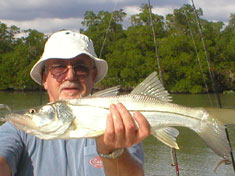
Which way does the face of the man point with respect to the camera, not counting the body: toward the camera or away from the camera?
toward the camera

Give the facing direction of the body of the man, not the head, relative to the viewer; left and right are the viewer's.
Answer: facing the viewer
